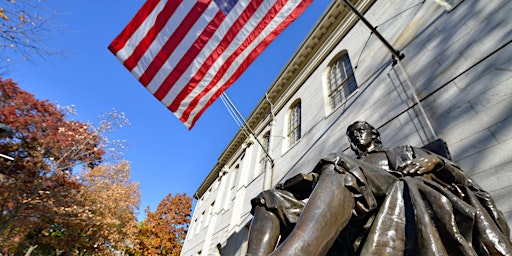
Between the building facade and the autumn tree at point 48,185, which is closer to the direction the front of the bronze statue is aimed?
the autumn tree

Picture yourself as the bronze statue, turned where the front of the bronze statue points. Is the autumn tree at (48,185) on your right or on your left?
on your right

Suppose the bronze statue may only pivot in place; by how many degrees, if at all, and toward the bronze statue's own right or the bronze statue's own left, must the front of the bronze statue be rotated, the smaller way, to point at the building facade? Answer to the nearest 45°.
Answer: approximately 180°

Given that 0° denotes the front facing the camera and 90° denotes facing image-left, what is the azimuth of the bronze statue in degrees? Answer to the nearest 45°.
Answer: approximately 45°

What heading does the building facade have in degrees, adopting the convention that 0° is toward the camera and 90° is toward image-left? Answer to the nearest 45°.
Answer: approximately 45°
